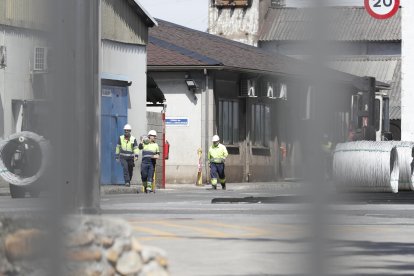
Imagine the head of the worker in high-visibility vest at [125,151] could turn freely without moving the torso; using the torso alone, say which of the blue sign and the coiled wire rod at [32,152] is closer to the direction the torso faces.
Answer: the coiled wire rod

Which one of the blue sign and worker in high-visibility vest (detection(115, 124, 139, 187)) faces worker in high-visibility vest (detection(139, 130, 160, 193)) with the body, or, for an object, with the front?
the blue sign

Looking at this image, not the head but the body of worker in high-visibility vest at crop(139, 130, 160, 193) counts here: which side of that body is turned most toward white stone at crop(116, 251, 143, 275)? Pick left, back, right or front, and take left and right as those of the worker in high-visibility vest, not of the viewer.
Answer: front

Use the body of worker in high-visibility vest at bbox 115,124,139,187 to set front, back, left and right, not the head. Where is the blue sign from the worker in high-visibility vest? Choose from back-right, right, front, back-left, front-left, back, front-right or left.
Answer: back

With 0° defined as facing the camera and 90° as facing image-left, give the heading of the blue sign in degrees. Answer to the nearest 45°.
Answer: approximately 0°
